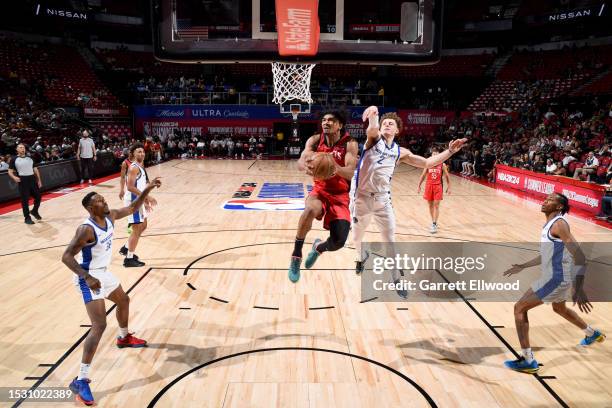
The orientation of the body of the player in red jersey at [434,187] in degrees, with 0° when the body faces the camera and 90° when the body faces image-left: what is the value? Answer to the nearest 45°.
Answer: approximately 0°

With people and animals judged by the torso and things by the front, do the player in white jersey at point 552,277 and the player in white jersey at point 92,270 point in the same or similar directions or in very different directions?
very different directions

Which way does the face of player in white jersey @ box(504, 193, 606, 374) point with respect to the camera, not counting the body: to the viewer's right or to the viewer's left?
to the viewer's left

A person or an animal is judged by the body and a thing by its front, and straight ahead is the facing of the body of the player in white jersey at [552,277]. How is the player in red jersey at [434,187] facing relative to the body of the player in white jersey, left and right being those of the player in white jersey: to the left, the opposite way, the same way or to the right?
to the left

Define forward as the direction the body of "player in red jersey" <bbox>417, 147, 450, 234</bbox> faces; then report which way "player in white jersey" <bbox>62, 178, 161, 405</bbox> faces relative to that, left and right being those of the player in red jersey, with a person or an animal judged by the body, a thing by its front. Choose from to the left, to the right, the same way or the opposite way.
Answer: to the left

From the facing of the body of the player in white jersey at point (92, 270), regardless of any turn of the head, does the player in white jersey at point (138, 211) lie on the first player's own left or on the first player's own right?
on the first player's own left

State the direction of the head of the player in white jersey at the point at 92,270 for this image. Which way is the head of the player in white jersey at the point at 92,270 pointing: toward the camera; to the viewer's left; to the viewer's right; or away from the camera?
to the viewer's right

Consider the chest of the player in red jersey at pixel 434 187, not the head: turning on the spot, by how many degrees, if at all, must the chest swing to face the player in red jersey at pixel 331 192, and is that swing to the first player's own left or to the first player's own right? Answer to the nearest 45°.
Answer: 0° — they already face them

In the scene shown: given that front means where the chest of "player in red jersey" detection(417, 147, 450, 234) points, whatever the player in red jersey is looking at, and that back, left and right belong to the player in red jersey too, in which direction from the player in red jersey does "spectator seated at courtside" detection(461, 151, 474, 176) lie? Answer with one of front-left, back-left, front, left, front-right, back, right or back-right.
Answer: back
